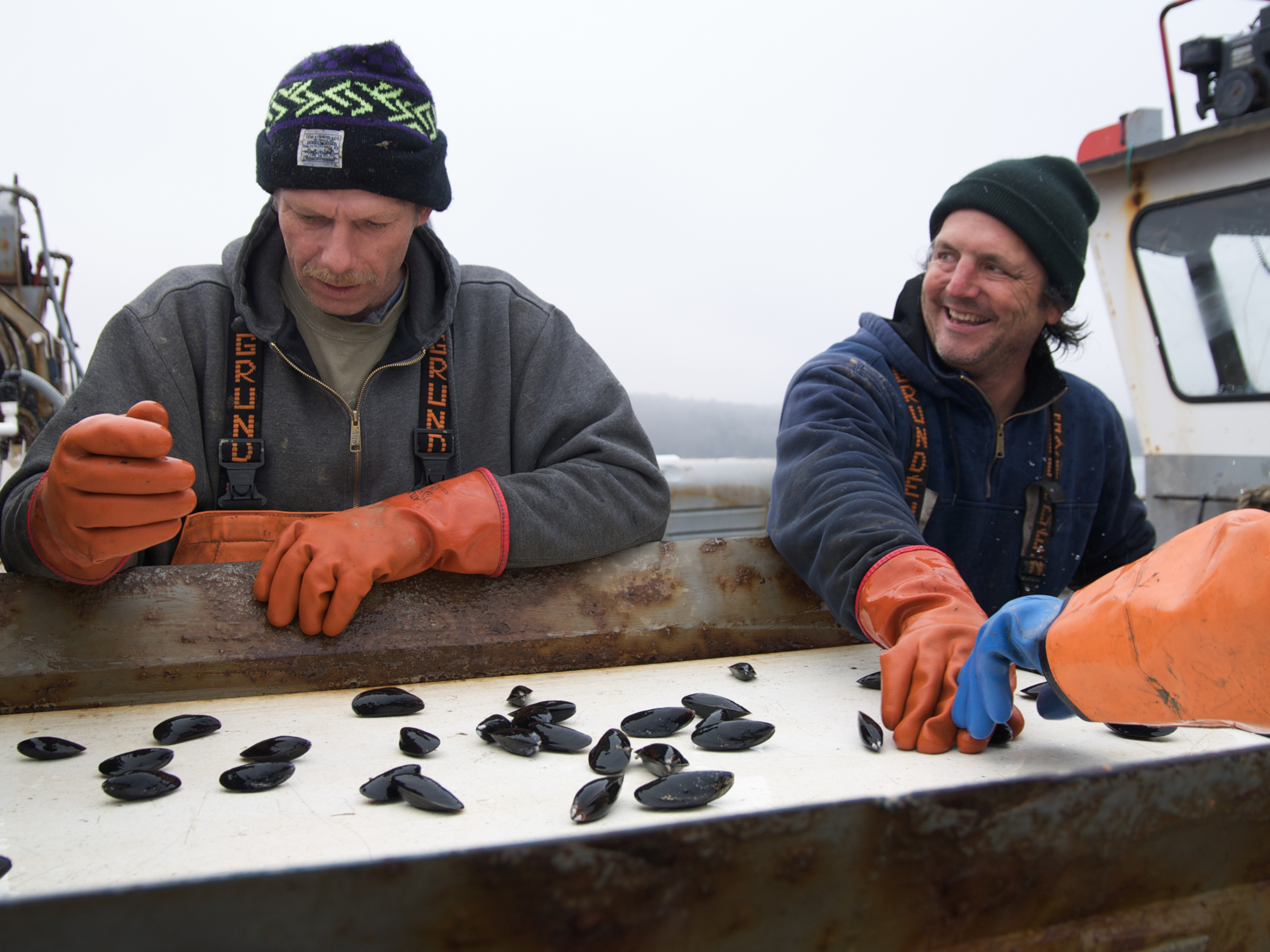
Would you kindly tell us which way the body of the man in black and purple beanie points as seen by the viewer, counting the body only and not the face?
toward the camera

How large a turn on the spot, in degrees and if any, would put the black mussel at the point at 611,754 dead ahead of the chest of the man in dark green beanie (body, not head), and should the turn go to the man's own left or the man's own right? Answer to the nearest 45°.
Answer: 0° — they already face it

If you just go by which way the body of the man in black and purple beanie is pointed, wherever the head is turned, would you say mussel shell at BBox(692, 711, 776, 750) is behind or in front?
in front

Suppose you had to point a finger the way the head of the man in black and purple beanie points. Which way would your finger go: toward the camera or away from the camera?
toward the camera

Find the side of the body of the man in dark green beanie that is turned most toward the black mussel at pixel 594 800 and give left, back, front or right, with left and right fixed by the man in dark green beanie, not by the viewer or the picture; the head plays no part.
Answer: front

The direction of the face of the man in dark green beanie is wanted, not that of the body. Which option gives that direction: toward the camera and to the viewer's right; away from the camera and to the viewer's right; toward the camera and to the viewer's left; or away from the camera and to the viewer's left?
toward the camera and to the viewer's left

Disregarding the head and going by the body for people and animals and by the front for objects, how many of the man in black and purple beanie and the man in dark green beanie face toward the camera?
2

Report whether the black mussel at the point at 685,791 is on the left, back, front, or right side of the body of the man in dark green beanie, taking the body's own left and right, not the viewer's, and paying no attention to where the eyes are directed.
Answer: front
